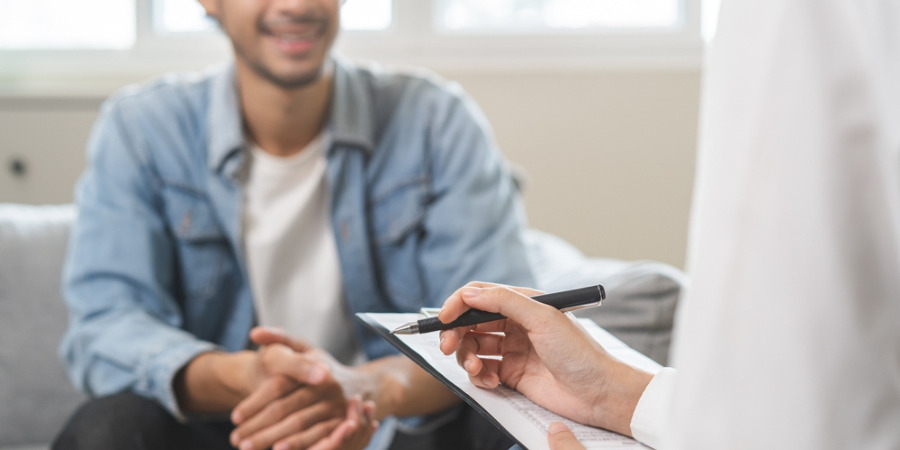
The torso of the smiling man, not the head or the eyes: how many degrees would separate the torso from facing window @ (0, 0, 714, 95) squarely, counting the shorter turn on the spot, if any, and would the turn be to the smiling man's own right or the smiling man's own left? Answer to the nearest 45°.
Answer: approximately 180°

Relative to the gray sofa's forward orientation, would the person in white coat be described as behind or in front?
in front

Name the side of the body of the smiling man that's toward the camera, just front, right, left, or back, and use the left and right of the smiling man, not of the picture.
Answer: front

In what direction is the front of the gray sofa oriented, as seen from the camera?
facing the viewer

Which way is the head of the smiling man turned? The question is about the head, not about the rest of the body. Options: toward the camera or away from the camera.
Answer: toward the camera

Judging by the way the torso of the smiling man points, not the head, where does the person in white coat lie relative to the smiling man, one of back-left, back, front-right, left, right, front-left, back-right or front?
front

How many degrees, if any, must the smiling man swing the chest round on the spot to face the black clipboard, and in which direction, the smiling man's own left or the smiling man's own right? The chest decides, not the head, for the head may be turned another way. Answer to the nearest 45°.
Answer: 0° — they already face it
